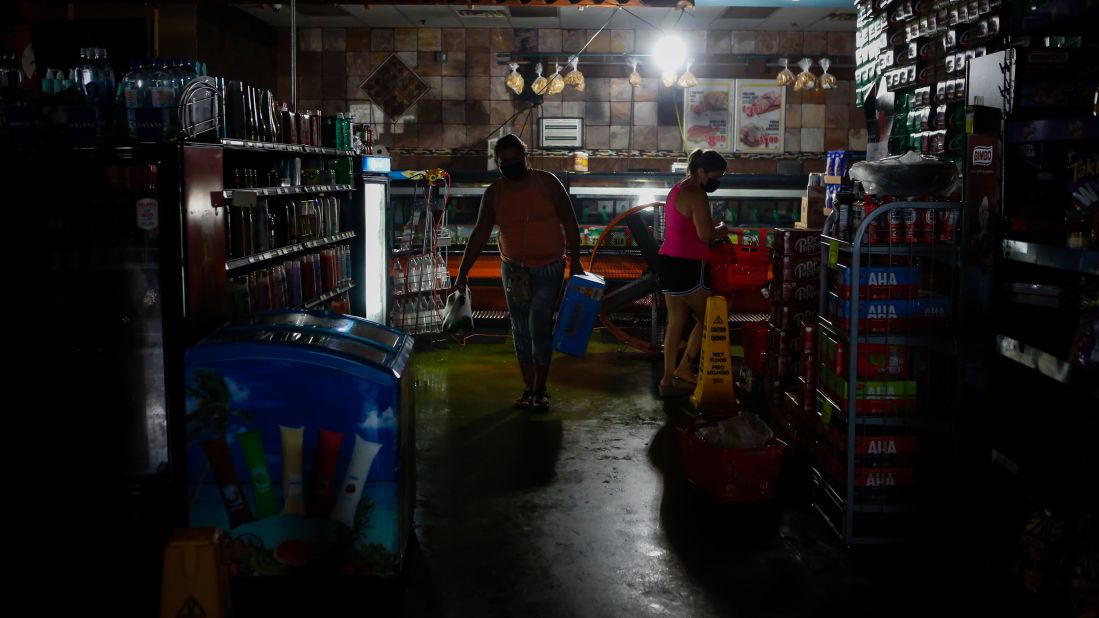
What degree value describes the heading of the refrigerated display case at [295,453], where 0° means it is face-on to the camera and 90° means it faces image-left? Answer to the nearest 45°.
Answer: approximately 0°

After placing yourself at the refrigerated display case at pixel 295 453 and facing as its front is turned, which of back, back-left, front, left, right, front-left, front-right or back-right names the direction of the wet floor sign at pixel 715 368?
back-left

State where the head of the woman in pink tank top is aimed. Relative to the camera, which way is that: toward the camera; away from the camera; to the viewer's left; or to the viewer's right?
to the viewer's right

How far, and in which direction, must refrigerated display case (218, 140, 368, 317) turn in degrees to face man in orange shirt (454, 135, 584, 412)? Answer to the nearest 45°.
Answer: approximately 45° to its left

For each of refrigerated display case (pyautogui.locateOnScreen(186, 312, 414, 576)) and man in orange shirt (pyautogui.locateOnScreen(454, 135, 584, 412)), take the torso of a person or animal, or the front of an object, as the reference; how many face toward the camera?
2

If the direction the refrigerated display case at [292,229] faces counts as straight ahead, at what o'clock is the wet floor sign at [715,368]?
The wet floor sign is roughly at 11 o'clock from the refrigerated display case.

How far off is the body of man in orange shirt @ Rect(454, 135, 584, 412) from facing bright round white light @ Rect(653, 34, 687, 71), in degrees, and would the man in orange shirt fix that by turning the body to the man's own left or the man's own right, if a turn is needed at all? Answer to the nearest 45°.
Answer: approximately 180°

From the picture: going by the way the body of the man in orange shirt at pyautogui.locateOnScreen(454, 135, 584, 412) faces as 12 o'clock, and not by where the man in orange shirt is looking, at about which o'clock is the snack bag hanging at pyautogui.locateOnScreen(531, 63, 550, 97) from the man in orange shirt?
The snack bag hanging is roughly at 6 o'clock from the man in orange shirt.

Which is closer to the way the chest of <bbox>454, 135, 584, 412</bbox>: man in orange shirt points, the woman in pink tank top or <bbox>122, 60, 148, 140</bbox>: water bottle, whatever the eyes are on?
the water bottle

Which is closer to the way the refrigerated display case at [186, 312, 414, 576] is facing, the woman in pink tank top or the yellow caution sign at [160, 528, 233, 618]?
the yellow caution sign

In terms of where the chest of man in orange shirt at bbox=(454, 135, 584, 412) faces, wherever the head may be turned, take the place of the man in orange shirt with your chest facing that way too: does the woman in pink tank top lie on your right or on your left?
on your left

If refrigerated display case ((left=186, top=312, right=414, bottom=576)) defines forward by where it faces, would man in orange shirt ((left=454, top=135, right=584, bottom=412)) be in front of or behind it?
behind

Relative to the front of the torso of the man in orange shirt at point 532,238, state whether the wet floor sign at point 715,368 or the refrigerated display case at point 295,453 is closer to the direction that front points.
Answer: the refrigerated display case
